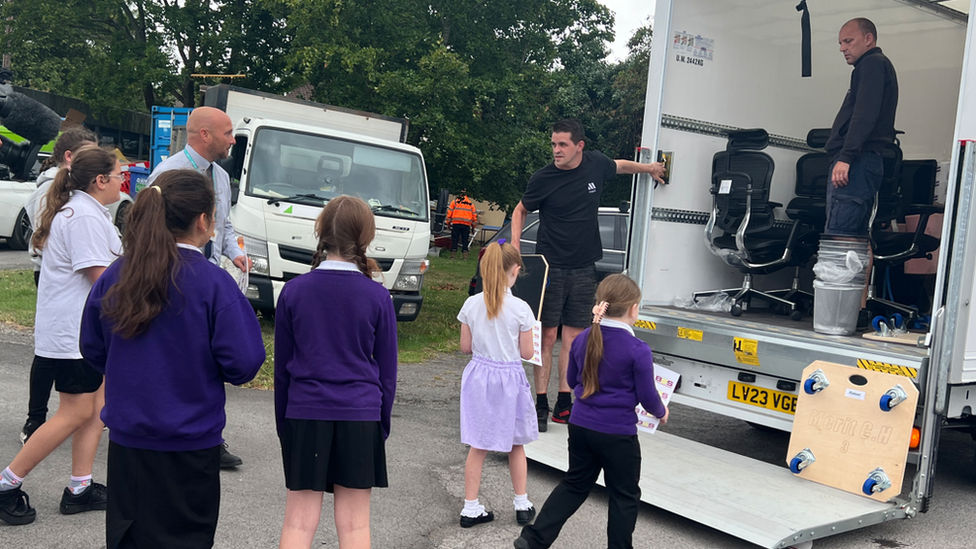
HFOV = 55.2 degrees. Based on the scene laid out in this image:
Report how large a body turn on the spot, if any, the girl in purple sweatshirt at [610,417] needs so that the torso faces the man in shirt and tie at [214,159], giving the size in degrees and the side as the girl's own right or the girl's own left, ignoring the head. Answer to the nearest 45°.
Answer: approximately 135° to the girl's own left

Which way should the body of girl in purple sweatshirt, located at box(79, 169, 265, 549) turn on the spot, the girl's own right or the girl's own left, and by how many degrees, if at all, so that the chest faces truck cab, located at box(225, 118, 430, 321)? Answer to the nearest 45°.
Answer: approximately 45° to the girl's own left

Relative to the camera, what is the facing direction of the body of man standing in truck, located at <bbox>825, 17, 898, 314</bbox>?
to the viewer's left

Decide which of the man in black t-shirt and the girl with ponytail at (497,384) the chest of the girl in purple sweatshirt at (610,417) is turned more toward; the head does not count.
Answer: the man in black t-shirt

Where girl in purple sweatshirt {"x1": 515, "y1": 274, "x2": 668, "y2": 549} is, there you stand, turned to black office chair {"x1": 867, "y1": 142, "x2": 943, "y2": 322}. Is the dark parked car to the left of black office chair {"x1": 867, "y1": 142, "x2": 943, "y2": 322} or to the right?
left

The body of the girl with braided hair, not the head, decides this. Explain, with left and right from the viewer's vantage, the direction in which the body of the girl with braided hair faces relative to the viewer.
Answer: facing away from the viewer

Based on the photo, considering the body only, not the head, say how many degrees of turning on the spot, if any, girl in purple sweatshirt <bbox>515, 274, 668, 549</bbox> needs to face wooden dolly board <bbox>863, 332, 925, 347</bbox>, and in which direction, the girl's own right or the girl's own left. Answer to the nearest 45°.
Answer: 0° — they already face it

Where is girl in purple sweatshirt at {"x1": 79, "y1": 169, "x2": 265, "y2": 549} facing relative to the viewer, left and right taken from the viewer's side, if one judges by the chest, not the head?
facing away from the viewer and to the right of the viewer

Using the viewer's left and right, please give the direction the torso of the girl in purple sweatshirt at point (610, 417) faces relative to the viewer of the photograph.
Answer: facing away from the viewer and to the right of the viewer

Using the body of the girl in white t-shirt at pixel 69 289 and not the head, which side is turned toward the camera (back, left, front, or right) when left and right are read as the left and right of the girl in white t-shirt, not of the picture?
right

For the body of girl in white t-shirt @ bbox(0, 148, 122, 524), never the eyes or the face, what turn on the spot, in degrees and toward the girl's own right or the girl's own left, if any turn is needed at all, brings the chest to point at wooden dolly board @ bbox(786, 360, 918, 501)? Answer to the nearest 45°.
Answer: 0° — they already face it
